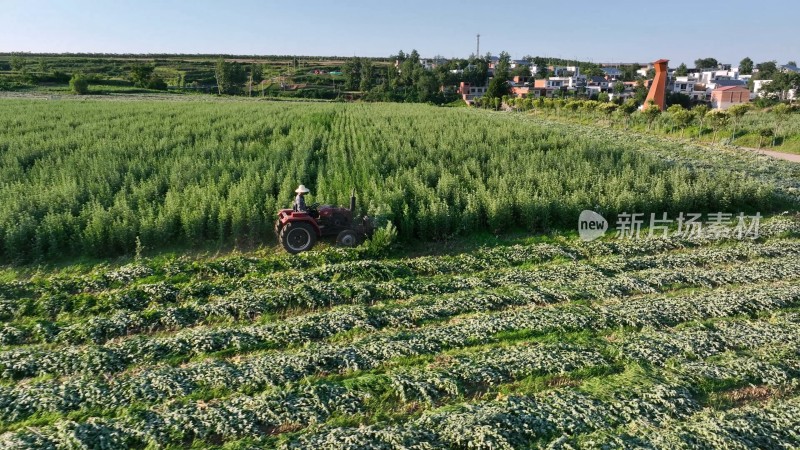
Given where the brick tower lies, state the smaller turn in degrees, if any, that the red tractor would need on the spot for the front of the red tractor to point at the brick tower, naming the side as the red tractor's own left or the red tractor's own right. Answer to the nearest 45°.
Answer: approximately 45° to the red tractor's own left

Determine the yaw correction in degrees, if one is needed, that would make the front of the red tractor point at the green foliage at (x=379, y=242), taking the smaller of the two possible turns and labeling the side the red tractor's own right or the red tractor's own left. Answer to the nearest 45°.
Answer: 0° — it already faces it

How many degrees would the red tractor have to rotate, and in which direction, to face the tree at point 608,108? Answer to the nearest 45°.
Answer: approximately 45° to its left

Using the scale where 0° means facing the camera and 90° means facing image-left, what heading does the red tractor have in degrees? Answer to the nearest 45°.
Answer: approximately 270°

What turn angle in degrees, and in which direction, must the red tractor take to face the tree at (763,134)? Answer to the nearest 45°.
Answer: approximately 45° to its left

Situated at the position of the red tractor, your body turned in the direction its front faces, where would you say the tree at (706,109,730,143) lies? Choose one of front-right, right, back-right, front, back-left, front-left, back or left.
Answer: front-left

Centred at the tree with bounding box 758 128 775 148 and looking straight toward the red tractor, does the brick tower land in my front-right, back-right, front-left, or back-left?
back-right
